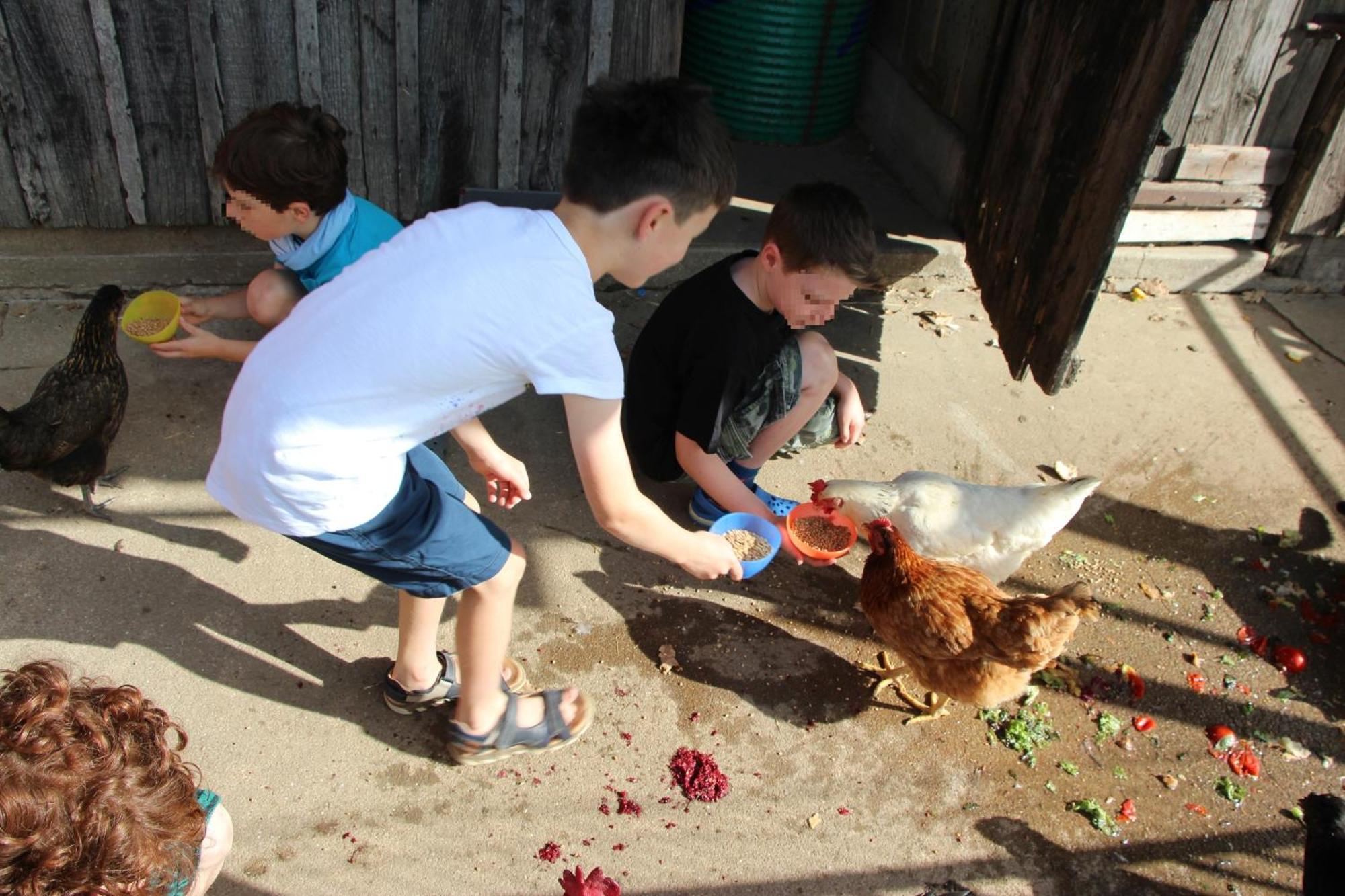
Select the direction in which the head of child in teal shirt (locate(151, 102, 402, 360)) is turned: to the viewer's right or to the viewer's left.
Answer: to the viewer's left

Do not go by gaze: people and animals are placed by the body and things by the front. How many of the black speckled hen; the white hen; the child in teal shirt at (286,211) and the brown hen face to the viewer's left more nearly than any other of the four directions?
3

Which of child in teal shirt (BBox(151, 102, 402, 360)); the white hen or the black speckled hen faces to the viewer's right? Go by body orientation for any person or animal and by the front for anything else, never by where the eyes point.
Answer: the black speckled hen

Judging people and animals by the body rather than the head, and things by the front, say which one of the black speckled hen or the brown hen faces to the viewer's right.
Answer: the black speckled hen

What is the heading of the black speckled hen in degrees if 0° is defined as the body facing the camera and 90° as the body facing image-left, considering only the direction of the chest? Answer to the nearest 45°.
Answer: approximately 270°

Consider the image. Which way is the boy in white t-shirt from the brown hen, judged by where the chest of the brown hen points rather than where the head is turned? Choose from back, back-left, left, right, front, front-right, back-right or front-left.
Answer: front-left

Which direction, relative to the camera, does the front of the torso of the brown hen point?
to the viewer's left

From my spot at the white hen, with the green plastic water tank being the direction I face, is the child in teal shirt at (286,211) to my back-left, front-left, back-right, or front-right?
front-left

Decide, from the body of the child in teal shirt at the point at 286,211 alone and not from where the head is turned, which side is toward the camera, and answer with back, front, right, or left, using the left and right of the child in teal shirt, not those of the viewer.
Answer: left

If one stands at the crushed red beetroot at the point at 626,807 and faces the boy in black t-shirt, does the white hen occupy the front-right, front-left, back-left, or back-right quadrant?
front-right

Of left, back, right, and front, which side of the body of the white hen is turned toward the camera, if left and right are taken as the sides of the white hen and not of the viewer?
left

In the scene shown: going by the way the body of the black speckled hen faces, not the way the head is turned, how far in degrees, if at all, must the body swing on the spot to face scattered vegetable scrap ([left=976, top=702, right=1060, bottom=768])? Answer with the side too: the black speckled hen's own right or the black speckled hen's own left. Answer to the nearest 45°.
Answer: approximately 45° to the black speckled hen's own right

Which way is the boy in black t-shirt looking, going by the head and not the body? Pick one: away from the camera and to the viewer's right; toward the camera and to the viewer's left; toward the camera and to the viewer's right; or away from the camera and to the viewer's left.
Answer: toward the camera and to the viewer's right

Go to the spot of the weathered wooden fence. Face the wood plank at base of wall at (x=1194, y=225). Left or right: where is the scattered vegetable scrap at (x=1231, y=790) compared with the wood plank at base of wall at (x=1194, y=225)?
right
